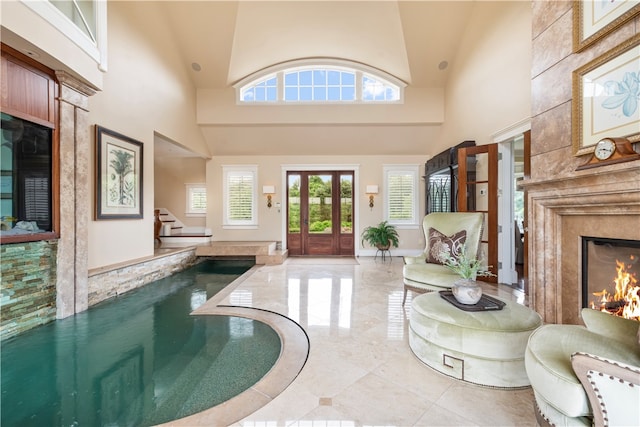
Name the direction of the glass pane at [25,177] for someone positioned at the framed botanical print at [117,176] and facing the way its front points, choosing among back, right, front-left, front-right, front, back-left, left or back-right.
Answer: right

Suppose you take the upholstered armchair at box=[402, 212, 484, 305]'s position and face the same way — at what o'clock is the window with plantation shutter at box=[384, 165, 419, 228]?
The window with plantation shutter is roughly at 4 o'clock from the upholstered armchair.

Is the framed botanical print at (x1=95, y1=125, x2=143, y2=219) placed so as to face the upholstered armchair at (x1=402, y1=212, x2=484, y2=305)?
yes

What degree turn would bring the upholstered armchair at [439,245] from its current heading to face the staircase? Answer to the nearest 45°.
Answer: approximately 45° to its right

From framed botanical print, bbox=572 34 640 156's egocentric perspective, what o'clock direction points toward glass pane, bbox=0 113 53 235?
The glass pane is roughly at 12 o'clock from the framed botanical print.

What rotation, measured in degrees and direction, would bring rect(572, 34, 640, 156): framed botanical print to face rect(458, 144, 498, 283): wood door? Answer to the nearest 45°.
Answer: approximately 90° to its right

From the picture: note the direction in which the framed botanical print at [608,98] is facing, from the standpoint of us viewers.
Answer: facing the viewer and to the left of the viewer

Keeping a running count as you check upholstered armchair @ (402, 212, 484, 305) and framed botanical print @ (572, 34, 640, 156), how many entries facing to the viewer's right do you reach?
0

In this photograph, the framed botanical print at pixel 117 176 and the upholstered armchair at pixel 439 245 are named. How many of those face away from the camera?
0

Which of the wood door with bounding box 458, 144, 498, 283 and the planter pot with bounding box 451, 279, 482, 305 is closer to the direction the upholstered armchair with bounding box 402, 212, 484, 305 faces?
the planter pot

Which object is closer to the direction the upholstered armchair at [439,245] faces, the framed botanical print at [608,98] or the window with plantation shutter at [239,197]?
the window with plantation shutter

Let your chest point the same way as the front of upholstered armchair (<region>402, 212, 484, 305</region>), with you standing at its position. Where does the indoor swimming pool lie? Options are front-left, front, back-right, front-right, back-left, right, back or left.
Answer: front

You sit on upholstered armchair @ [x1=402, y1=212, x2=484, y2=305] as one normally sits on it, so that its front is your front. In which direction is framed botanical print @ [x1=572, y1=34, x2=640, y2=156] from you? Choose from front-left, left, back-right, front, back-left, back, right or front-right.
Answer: left

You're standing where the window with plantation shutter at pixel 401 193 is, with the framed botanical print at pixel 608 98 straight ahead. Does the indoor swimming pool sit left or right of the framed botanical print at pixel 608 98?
right

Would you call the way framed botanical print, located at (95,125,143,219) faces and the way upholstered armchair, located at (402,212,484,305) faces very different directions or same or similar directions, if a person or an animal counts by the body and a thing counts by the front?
very different directions

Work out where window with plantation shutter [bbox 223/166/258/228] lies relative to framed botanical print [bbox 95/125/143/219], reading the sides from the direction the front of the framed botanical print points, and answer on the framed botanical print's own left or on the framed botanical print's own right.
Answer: on the framed botanical print's own left

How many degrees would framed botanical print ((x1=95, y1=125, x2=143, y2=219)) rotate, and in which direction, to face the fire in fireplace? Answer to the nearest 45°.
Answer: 0° — it already faces it
